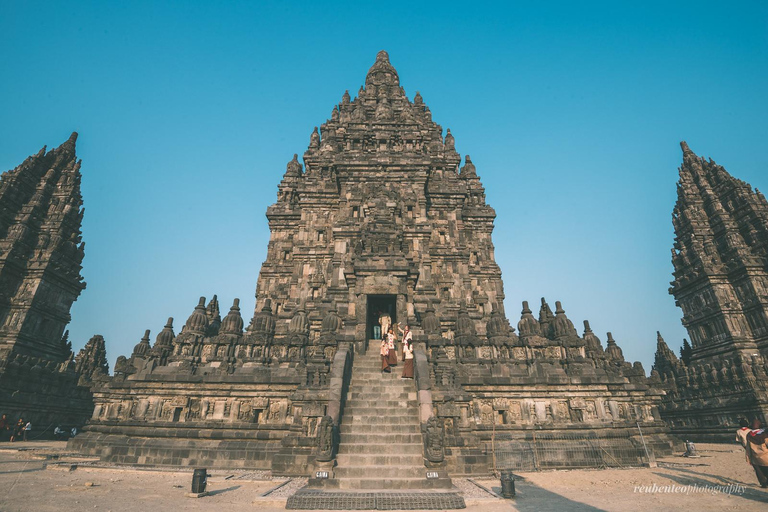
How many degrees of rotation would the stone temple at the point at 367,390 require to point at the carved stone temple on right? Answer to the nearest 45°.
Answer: approximately 135° to its left

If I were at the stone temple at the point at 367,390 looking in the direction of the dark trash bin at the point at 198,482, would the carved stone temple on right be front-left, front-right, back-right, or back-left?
back-left

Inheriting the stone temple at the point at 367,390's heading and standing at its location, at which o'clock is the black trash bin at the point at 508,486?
The black trash bin is roughly at 11 o'clock from the stone temple.

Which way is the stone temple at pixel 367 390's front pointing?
toward the camera

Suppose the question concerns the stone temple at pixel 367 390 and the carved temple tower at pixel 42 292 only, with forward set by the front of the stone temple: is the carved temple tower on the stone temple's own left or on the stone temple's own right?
on the stone temple's own right

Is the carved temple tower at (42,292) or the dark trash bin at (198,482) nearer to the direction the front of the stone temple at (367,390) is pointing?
the dark trash bin
